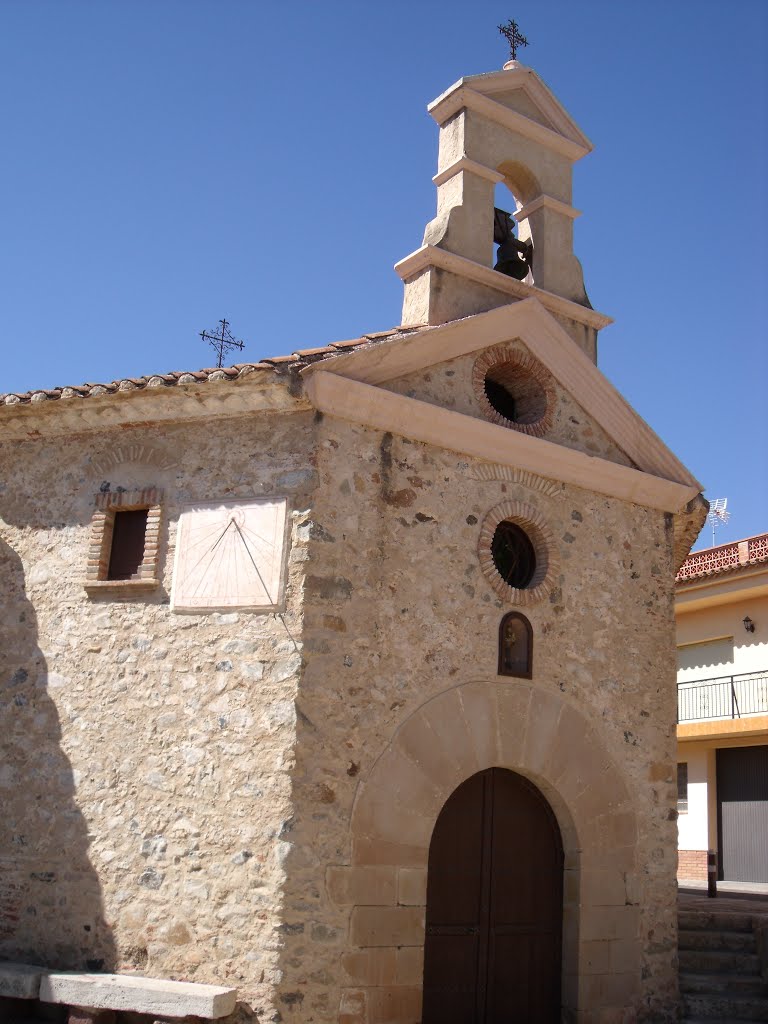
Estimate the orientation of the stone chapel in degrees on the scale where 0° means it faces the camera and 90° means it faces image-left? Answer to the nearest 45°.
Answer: approximately 315°

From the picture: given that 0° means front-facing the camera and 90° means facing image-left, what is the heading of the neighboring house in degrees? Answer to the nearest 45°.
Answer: approximately 45°

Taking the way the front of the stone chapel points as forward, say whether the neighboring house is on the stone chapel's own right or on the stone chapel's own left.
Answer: on the stone chapel's own left
